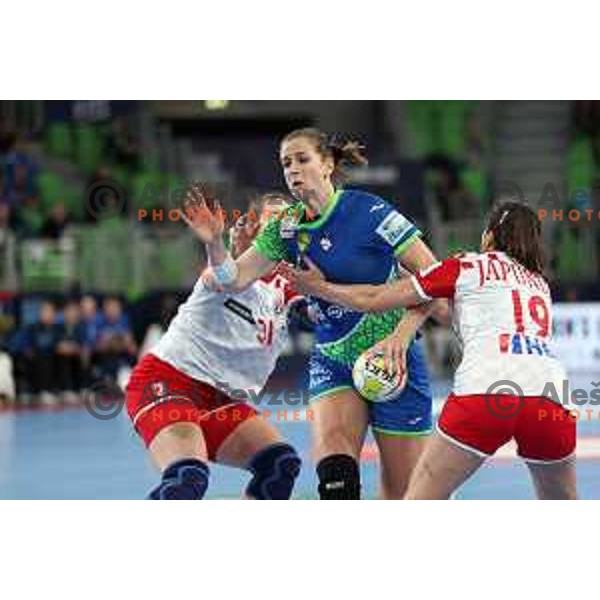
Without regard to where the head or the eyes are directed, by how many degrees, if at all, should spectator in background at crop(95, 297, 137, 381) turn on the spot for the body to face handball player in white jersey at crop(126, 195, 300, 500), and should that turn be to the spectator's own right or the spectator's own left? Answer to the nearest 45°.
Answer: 0° — they already face them

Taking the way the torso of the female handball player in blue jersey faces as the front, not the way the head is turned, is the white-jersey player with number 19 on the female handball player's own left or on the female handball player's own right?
on the female handball player's own left

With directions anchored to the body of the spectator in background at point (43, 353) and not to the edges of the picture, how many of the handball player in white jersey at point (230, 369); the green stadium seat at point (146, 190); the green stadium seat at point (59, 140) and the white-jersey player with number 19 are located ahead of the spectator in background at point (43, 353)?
2

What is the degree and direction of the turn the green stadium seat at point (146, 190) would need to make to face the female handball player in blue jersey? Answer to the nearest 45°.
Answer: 0° — it already faces them

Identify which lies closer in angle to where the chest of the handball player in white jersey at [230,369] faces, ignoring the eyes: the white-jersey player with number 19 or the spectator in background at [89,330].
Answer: the white-jersey player with number 19

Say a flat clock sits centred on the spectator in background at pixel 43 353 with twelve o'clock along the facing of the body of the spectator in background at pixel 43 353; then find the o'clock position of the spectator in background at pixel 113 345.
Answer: the spectator in background at pixel 113 345 is roughly at 9 o'clock from the spectator in background at pixel 43 353.

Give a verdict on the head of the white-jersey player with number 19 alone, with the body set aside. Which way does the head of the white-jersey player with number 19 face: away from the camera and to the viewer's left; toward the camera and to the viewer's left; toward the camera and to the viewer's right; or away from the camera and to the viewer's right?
away from the camera and to the viewer's left

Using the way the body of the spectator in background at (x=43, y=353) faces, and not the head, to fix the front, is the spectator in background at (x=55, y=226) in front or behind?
behind

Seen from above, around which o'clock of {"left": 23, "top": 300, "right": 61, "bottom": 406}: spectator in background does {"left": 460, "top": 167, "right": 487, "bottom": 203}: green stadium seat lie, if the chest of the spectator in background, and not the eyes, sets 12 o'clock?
The green stadium seat is roughly at 8 o'clock from the spectator in background.

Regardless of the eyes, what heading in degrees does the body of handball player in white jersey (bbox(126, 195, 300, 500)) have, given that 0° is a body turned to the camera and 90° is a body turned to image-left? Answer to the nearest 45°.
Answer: approximately 315°
